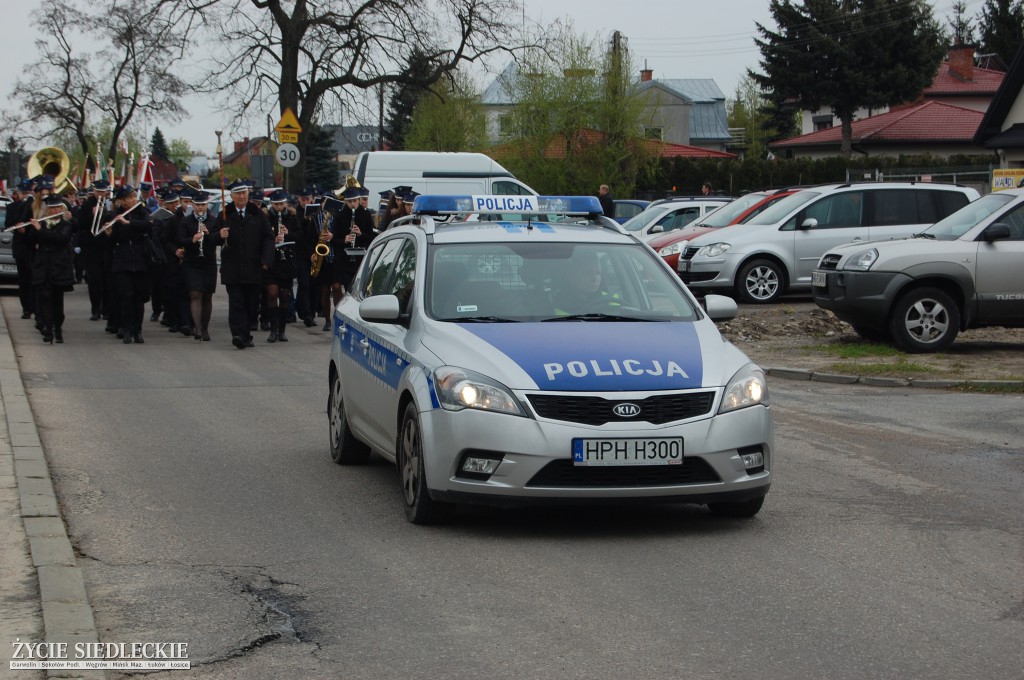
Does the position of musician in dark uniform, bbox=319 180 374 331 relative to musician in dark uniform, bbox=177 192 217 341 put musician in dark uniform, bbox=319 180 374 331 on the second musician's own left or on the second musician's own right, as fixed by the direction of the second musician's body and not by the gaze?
on the second musician's own left

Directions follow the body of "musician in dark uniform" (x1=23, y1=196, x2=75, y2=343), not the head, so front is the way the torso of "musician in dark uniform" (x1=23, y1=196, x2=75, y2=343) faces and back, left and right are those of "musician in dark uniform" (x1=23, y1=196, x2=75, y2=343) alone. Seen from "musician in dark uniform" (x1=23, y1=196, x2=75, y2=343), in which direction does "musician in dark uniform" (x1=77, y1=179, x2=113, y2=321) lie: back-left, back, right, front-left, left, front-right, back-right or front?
back

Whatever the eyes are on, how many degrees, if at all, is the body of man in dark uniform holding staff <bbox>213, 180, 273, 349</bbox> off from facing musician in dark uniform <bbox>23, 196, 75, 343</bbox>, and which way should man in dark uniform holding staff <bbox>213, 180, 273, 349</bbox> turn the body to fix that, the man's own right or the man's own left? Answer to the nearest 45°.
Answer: approximately 90° to the man's own right

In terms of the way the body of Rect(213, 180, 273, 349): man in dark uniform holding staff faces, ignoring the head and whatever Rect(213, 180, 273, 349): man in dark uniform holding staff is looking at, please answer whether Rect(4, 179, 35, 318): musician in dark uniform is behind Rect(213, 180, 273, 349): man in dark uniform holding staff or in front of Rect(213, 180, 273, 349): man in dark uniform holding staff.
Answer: behind

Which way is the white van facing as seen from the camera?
to the viewer's right

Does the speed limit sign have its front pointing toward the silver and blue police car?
yes

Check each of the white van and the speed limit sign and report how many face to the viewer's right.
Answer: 1

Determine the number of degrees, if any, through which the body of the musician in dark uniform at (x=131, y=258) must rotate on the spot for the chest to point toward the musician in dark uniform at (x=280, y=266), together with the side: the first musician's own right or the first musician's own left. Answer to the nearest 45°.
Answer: approximately 90° to the first musician's own left

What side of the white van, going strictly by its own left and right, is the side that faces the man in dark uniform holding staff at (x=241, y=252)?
right

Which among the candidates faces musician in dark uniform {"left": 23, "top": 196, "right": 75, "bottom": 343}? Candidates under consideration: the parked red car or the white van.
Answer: the parked red car

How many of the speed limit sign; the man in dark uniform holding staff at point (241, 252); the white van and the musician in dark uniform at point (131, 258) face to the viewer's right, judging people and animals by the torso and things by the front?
1

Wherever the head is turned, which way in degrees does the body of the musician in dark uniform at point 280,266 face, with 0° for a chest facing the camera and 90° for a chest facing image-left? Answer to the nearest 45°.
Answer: approximately 0°

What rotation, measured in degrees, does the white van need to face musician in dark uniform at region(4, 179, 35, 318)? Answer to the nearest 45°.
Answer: approximately 135° to its right
